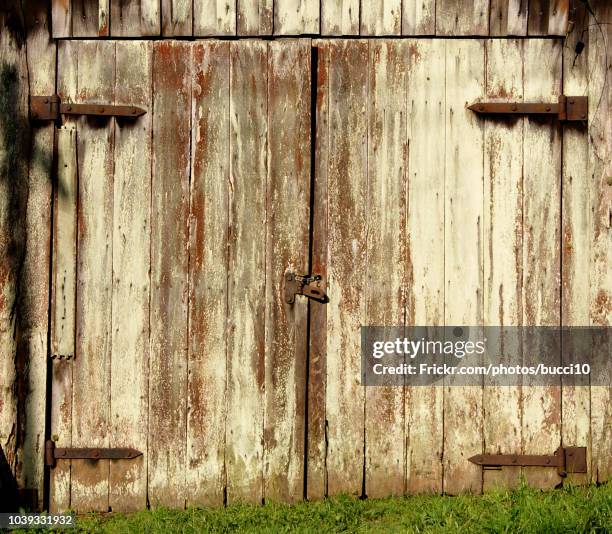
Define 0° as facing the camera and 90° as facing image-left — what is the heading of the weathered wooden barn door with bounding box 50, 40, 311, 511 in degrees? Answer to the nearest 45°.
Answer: approximately 0°

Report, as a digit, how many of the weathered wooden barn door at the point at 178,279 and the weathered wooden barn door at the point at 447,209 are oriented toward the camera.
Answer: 2

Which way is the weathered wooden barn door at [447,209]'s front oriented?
toward the camera

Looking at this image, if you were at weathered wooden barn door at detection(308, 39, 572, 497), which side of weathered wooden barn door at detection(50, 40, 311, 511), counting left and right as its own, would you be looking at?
left

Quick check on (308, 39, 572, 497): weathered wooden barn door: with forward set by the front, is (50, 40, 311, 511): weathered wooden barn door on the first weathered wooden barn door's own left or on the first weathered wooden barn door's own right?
on the first weathered wooden barn door's own right
